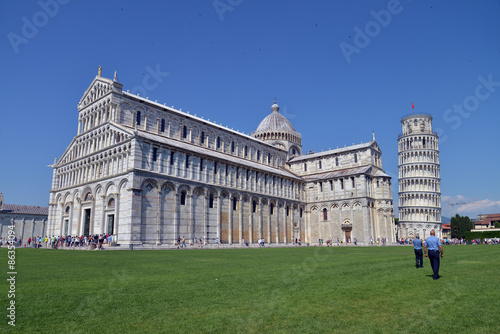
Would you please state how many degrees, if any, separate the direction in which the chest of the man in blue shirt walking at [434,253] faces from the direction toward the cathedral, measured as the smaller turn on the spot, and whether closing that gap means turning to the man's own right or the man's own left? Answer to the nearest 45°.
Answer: approximately 45° to the man's own left

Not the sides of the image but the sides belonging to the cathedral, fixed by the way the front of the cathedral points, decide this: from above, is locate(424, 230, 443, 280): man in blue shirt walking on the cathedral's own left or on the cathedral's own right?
on the cathedral's own left

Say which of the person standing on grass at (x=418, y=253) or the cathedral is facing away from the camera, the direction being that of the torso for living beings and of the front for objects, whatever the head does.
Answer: the person standing on grass

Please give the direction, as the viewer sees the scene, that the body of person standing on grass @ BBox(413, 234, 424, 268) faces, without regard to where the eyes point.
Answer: away from the camera

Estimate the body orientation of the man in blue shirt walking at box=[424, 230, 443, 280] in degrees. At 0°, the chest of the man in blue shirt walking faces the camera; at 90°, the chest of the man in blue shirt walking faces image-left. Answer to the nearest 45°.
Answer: approximately 180°

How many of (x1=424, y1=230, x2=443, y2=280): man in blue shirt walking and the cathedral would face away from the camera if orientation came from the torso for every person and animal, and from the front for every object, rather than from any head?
1

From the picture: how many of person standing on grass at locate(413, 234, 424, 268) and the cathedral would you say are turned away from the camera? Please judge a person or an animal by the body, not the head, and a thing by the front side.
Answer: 1

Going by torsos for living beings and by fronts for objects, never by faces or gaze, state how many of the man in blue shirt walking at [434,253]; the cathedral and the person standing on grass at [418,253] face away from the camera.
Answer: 2

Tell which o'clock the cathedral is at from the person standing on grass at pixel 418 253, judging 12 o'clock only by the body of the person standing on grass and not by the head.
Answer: The cathedral is roughly at 10 o'clock from the person standing on grass.

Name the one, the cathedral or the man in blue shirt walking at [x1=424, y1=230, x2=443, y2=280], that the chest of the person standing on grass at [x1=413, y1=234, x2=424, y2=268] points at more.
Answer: the cathedral

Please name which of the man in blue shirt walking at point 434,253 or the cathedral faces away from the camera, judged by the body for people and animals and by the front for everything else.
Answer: the man in blue shirt walking

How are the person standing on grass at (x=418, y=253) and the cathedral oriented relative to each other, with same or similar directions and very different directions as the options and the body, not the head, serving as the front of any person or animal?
very different directions

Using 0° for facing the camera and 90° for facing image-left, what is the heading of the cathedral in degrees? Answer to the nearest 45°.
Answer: approximately 45°
